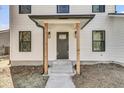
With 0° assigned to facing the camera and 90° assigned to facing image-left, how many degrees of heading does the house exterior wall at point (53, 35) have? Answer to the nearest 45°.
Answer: approximately 0°

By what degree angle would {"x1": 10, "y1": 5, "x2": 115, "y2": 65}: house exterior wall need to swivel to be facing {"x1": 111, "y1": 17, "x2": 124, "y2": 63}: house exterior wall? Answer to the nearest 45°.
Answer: approximately 90° to its left
